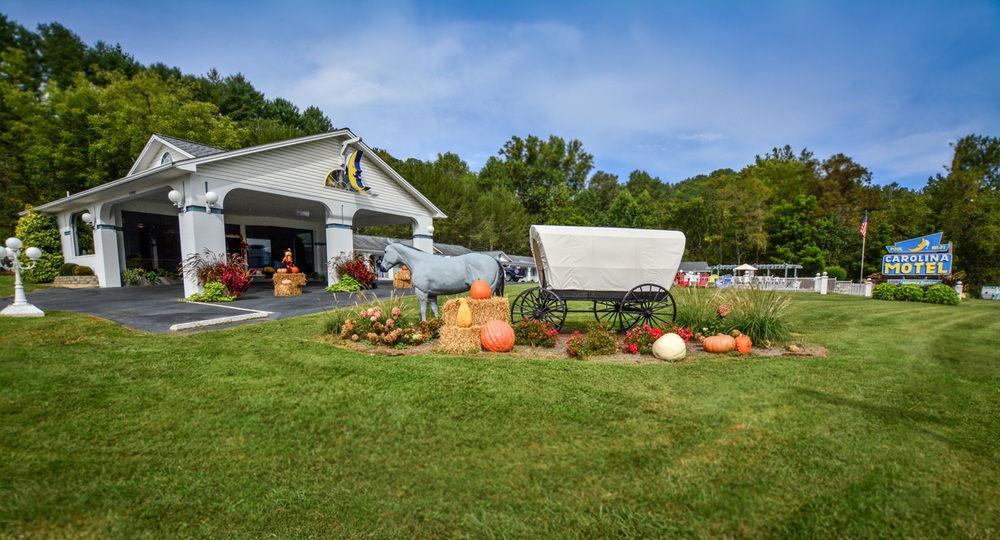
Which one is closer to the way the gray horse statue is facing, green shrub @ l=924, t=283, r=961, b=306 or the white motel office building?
the white motel office building

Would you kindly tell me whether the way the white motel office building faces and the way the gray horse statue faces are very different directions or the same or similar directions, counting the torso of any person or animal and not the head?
very different directions

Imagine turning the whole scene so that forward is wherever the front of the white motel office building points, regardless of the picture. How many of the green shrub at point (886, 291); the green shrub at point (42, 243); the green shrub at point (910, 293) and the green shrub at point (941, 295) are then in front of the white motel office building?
3

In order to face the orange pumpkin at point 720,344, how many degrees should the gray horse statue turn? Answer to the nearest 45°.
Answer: approximately 135° to its left

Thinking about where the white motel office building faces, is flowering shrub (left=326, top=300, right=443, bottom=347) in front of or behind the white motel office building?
in front

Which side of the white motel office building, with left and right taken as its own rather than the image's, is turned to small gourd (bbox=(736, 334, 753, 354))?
front

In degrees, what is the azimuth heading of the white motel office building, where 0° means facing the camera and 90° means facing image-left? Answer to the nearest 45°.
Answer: approximately 315°

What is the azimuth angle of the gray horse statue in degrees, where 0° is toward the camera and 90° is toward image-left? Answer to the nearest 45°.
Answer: approximately 90°

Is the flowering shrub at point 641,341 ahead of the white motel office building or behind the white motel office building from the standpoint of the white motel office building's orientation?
ahead

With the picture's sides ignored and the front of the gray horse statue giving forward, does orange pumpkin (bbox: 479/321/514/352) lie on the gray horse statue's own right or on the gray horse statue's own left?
on the gray horse statue's own left

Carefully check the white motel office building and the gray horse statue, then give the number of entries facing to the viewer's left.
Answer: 1

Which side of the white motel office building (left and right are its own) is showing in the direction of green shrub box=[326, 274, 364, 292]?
front
